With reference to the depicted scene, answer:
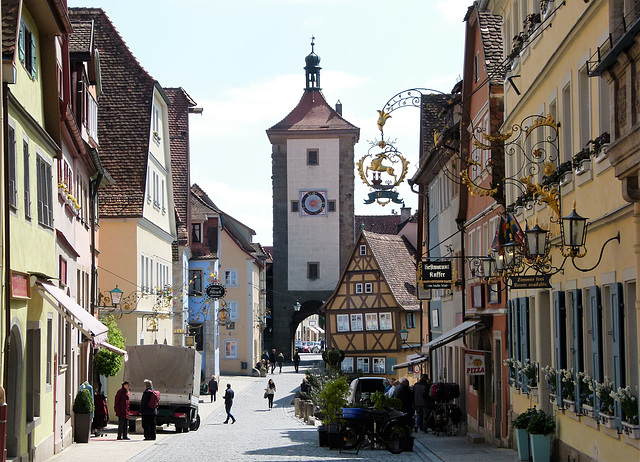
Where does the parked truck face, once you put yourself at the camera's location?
facing away from the viewer

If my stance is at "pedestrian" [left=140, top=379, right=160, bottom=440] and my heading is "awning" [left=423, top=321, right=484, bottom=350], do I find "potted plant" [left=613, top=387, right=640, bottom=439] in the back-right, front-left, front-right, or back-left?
front-right

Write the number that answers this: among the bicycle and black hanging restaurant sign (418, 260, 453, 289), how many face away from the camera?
0

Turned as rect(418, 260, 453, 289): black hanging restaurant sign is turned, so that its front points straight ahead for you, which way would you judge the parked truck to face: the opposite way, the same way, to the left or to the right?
the opposite way

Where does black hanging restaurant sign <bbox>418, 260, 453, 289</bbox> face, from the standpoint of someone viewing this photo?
facing the viewer

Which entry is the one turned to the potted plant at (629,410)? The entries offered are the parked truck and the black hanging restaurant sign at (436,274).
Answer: the black hanging restaurant sign
